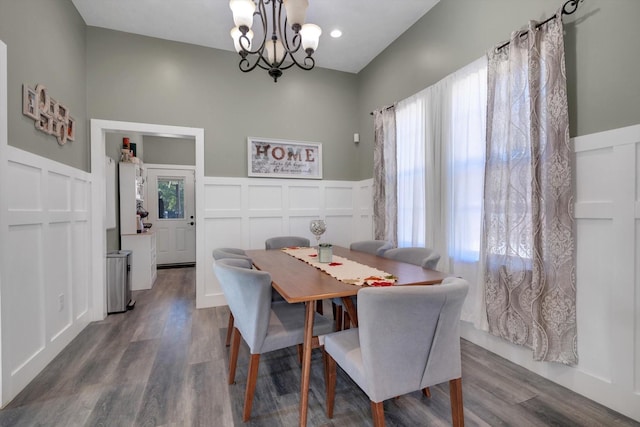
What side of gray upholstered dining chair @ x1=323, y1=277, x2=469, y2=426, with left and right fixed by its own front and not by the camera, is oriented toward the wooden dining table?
front

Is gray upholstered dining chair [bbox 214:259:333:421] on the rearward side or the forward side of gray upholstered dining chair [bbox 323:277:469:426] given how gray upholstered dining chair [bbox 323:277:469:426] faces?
on the forward side

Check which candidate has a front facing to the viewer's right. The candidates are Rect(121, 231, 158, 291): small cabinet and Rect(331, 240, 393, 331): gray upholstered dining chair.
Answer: the small cabinet

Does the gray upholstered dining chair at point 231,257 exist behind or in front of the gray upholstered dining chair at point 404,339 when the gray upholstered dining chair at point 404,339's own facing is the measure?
in front

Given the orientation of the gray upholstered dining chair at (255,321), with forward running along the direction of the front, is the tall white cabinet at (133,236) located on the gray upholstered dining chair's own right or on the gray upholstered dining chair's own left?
on the gray upholstered dining chair's own left

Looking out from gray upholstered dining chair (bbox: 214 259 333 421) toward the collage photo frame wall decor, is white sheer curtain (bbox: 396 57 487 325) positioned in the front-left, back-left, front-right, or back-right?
back-right

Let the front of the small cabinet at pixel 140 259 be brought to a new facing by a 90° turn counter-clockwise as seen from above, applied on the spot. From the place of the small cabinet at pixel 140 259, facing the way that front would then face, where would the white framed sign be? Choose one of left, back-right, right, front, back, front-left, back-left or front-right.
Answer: back-right

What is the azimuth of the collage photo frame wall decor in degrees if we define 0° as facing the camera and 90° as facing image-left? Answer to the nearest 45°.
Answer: approximately 315°

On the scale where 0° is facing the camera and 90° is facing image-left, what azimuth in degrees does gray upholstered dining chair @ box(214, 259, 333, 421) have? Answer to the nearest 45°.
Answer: approximately 225°

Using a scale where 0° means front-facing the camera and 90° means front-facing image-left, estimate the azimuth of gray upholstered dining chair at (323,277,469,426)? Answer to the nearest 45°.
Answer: approximately 135°

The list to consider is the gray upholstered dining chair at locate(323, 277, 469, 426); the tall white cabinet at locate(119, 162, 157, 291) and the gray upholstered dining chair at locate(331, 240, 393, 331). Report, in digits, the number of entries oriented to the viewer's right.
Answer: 1

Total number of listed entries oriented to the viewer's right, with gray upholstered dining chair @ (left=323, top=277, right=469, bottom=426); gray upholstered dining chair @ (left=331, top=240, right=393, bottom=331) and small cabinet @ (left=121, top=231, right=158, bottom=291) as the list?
1

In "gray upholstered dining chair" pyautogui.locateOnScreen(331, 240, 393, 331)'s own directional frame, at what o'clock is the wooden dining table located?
The wooden dining table is roughly at 11 o'clock from the gray upholstered dining chair.

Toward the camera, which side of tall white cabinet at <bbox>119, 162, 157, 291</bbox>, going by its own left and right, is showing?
right
